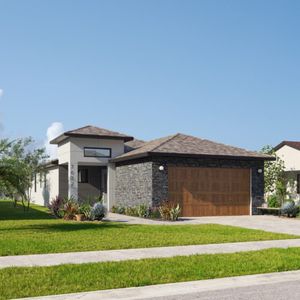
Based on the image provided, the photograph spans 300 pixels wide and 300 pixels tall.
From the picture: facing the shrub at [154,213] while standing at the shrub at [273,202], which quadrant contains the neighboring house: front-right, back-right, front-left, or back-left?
back-right

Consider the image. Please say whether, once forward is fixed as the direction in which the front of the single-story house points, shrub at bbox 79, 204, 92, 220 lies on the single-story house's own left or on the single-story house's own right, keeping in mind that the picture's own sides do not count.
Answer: on the single-story house's own right

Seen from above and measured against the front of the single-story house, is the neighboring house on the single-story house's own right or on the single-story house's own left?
on the single-story house's own left

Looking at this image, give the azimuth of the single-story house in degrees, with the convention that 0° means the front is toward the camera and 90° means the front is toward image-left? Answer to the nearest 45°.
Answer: approximately 315°
